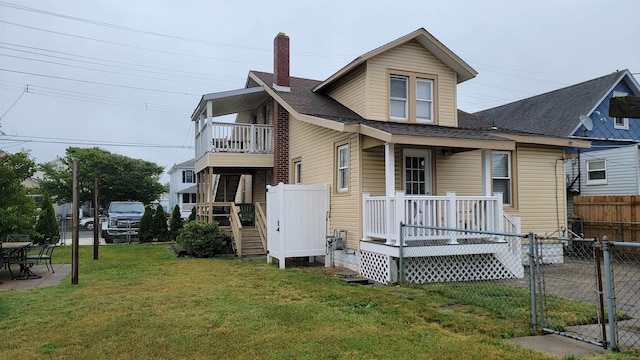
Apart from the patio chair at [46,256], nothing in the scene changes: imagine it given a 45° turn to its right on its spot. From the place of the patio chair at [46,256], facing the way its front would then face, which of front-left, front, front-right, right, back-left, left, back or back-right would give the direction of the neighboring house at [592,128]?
back-right

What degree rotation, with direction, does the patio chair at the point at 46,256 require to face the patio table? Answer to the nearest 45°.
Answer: approximately 45° to its left

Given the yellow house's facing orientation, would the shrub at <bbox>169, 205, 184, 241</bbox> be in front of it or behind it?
behind

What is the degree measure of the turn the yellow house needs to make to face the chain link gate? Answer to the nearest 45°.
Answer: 0° — it already faces it

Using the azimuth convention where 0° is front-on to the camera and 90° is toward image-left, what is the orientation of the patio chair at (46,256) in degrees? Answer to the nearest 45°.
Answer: approximately 90°

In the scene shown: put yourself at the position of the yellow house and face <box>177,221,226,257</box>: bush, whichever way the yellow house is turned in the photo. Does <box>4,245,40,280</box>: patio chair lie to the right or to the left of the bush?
left

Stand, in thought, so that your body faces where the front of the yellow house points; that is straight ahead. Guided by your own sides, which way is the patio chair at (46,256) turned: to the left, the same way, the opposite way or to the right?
to the right

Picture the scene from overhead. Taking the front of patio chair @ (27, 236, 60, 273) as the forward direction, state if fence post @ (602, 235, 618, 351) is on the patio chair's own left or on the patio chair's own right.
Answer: on the patio chair's own left

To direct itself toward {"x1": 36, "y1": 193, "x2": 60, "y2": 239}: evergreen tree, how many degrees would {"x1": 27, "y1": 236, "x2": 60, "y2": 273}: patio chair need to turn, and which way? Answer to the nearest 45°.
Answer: approximately 90° to its right

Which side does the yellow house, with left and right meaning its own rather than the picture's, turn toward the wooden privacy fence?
left

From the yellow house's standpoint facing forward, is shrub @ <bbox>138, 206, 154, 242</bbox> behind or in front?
behind

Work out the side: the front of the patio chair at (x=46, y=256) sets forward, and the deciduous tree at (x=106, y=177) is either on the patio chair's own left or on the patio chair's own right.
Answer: on the patio chair's own right

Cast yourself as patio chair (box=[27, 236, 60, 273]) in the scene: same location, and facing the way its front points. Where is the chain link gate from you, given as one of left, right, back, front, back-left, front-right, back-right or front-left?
back-left

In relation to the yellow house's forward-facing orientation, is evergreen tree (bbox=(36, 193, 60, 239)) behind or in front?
behind

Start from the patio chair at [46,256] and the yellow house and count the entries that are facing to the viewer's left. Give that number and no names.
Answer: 1

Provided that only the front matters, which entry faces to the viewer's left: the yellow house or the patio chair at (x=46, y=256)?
the patio chair

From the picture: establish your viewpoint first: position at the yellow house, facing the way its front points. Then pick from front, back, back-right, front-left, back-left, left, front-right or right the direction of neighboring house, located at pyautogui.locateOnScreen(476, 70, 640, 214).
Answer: left
